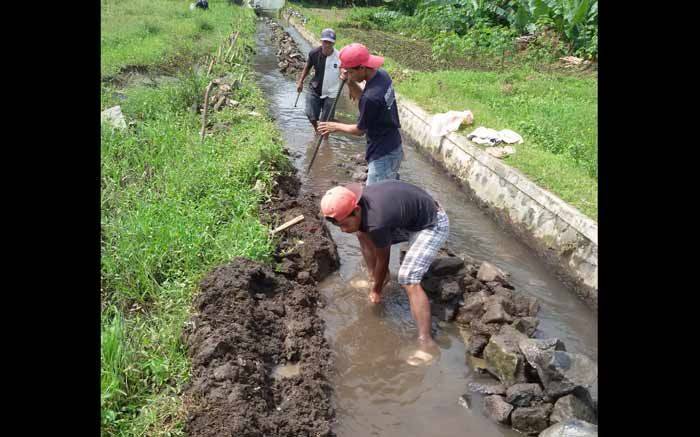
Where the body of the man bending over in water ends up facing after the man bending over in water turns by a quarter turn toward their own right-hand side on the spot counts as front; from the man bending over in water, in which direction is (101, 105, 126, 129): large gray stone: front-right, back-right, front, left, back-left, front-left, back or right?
front-left

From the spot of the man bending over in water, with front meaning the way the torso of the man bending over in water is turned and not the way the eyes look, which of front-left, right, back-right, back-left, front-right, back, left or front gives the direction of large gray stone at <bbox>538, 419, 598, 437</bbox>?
back-left

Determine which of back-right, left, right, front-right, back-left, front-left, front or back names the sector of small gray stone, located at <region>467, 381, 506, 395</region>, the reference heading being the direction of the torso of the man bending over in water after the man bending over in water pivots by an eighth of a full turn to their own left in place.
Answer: left

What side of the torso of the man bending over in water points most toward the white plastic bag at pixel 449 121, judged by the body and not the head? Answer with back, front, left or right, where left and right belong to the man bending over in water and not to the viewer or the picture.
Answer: right

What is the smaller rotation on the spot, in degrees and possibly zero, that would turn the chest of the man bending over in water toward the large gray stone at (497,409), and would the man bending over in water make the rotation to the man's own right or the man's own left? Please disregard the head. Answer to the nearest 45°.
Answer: approximately 135° to the man's own left

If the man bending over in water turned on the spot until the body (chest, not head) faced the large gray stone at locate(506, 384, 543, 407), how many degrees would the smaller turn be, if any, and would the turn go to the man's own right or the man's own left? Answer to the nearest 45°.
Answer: approximately 135° to the man's own left

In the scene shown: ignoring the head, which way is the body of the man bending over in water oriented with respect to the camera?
to the viewer's left

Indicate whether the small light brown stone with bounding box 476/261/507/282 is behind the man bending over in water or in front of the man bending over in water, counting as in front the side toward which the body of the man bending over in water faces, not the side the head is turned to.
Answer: behind

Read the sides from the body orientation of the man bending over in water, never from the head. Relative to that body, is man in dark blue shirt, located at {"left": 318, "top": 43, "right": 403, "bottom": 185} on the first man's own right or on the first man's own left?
on the first man's own right

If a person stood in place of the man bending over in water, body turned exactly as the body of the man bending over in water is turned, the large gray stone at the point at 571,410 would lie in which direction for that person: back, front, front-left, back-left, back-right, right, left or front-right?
back-left

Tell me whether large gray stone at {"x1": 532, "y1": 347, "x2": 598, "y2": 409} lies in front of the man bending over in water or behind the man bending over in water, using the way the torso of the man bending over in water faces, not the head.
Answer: behind

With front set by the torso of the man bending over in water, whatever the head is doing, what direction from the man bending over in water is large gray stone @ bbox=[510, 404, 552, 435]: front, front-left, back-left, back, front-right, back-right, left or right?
back-left
